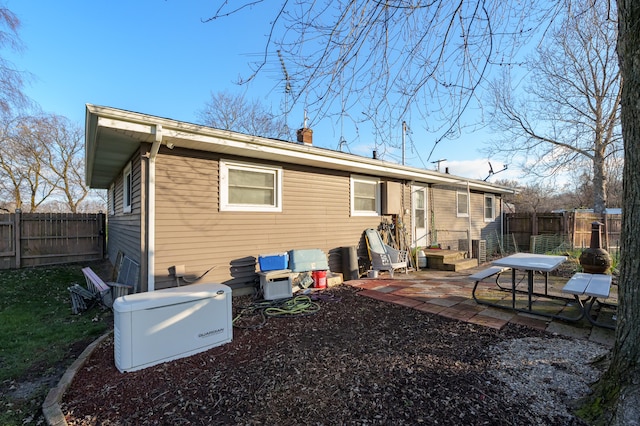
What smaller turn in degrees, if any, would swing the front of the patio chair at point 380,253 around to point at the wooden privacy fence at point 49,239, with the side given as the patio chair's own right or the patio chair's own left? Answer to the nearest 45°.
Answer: approximately 135° to the patio chair's own right

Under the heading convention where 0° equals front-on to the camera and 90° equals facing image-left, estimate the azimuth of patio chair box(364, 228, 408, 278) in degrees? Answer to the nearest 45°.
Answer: approximately 315°

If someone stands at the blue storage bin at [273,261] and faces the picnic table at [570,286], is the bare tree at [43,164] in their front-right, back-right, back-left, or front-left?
back-left

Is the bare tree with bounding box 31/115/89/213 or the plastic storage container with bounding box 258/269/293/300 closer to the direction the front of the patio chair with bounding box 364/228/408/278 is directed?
the plastic storage container

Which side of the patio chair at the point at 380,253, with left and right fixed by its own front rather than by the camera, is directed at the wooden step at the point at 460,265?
left

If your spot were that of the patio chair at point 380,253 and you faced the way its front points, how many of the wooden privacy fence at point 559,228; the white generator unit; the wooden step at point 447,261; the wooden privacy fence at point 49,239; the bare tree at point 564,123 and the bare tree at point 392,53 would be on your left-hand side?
3

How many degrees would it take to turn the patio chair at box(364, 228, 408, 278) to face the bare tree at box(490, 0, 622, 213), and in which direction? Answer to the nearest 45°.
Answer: approximately 90° to its left

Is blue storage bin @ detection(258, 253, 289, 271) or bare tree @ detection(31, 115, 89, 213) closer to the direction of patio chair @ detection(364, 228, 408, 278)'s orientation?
the blue storage bin

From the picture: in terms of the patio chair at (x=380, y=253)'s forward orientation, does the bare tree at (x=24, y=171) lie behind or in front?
behind

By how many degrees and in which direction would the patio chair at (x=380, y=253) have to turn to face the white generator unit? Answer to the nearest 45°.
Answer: approximately 45° to its right

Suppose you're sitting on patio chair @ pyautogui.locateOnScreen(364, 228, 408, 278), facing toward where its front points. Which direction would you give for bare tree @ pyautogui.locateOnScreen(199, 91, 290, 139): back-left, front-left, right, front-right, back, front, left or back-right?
back
